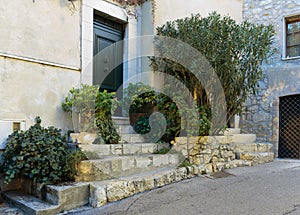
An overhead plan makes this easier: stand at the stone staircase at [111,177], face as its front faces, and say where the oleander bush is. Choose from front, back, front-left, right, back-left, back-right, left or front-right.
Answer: left

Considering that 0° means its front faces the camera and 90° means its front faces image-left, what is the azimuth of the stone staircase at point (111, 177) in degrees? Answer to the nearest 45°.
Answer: approximately 315°
